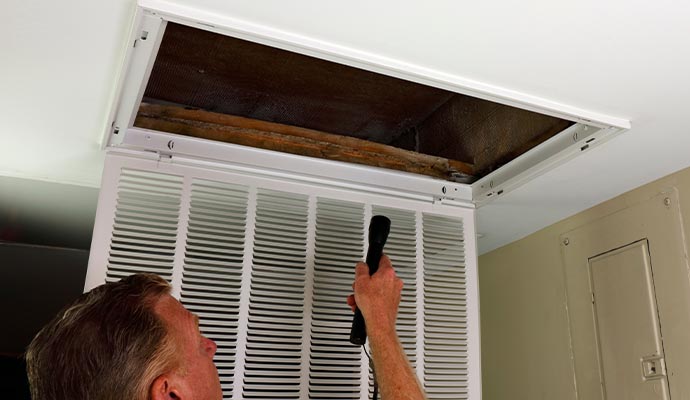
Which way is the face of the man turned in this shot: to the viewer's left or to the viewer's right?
to the viewer's right

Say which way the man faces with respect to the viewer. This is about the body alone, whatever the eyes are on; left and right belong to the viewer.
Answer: facing away from the viewer and to the right of the viewer
